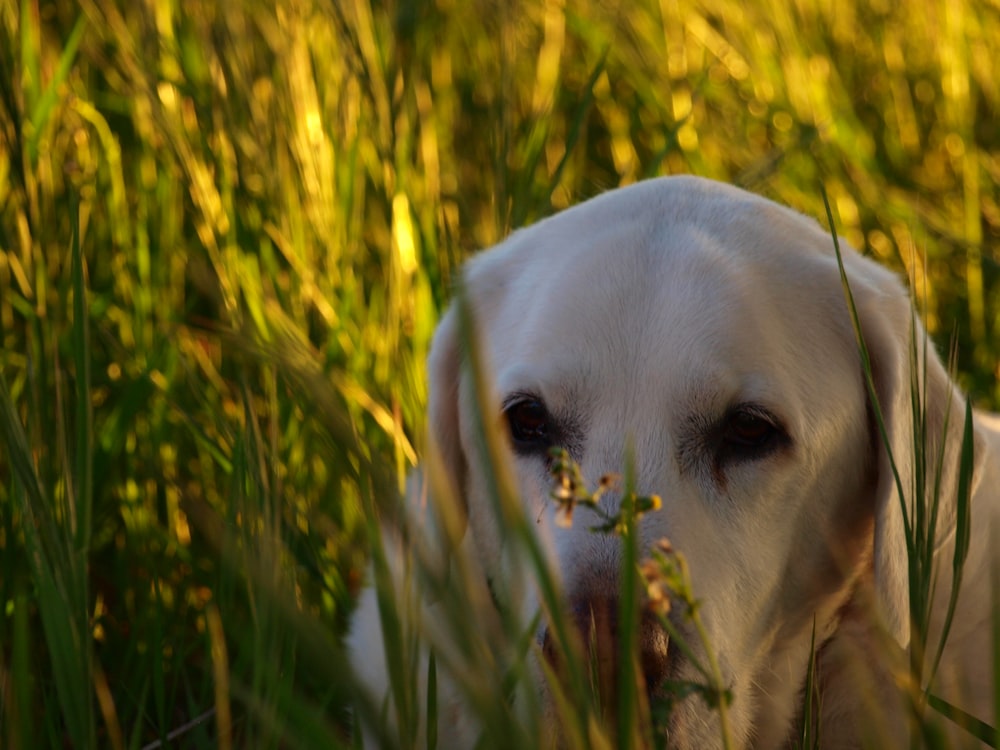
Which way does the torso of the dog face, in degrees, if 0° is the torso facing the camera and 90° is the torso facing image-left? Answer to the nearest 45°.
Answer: approximately 45°
